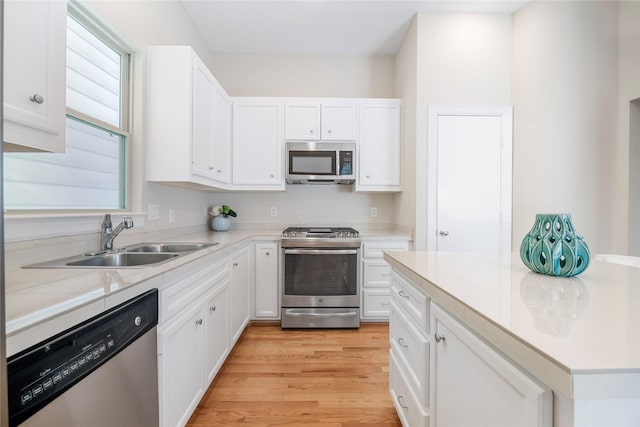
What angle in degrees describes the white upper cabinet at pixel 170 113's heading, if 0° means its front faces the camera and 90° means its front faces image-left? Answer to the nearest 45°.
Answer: approximately 270°

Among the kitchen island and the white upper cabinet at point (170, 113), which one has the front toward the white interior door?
the white upper cabinet

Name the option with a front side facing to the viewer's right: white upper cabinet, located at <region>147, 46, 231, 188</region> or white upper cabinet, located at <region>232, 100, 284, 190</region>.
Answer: white upper cabinet, located at <region>147, 46, 231, 188</region>

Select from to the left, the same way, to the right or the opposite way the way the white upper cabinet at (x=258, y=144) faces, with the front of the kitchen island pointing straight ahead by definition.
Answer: to the left

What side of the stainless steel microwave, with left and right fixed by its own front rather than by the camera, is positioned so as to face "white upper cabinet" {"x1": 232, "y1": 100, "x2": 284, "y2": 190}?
right

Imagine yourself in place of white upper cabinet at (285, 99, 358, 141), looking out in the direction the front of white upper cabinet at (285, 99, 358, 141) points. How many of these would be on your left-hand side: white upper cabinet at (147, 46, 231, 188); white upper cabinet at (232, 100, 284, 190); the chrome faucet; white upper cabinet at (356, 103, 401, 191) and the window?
1

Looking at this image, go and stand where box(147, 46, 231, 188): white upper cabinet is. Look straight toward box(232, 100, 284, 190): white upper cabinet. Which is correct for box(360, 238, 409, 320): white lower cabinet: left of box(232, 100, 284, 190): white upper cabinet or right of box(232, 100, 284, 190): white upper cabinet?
right

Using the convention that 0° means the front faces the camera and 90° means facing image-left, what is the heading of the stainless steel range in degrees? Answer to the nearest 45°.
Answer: approximately 0°

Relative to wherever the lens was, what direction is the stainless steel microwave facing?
facing the viewer

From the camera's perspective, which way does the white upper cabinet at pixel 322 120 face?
toward the camera

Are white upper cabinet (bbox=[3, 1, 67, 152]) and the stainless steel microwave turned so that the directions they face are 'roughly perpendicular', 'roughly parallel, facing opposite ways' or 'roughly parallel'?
roughly perpendicular

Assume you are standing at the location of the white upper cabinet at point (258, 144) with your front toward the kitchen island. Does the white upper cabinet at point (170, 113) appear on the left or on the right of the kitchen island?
right

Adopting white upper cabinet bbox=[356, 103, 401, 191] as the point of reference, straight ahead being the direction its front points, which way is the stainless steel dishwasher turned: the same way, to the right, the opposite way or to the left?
to the left

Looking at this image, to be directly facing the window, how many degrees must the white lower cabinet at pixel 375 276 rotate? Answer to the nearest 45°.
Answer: approximately 45° to its right
